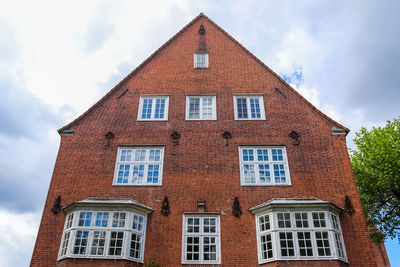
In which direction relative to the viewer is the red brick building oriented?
toward the camera

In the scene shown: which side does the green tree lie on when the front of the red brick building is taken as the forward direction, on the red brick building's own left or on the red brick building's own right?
on the red brick building's own left
